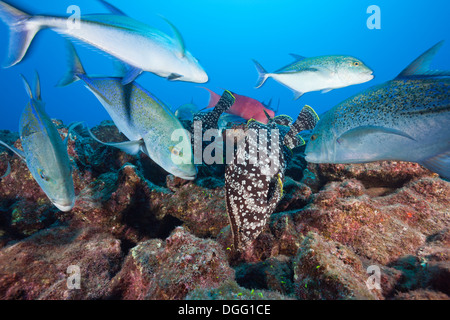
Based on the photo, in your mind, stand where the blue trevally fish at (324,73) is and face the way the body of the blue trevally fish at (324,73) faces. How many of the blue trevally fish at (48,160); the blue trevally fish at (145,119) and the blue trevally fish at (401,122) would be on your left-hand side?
0

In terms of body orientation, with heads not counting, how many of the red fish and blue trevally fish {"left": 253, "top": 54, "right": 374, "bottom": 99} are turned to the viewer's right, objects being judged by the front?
2

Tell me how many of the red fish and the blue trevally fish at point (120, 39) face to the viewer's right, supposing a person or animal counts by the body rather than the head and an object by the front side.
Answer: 2

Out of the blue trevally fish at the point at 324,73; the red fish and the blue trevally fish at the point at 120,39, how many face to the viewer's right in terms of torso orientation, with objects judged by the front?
3

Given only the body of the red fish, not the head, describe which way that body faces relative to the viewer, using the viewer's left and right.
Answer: facing to the right of the viewer

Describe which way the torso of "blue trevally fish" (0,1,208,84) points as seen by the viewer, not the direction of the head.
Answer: to the viewer's right

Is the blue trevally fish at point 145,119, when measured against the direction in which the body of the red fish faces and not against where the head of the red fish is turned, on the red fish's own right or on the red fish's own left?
on the red fish's own right

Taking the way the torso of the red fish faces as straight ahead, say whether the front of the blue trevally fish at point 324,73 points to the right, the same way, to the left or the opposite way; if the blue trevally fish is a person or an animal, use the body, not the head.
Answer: the same way

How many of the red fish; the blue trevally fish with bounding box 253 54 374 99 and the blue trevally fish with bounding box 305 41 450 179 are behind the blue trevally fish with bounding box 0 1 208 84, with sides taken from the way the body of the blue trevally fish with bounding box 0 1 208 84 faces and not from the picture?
0

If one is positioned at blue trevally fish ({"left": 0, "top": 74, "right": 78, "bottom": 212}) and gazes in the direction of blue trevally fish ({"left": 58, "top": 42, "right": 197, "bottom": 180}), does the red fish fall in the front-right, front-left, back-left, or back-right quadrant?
front-left

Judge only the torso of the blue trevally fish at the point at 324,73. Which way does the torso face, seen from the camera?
to the viewer's right

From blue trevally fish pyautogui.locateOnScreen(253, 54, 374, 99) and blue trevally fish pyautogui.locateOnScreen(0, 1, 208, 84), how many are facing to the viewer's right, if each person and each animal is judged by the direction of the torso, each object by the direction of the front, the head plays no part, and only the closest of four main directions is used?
2
